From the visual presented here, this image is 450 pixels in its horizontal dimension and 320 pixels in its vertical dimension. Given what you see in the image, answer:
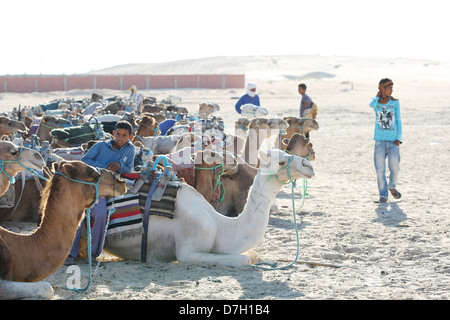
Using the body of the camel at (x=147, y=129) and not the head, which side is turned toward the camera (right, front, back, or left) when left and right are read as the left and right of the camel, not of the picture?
right

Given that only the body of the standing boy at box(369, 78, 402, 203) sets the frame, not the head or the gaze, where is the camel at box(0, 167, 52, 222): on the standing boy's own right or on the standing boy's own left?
on the standing boy's own right

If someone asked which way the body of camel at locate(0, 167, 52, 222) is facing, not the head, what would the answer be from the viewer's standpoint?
to the viewer's right

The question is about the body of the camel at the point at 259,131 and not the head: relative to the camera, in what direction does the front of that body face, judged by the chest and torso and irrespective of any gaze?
to the viewer's right

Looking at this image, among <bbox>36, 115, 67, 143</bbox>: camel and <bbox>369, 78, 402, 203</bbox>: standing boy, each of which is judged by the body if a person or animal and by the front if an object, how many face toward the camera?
1

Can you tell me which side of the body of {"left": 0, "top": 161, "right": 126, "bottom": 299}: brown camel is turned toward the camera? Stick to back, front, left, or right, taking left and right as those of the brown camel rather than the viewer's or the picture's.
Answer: right

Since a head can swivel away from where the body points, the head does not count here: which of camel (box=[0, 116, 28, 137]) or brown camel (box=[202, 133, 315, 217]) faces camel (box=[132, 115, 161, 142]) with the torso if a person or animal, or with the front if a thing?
camel (box=[0, 116, 28, 137])

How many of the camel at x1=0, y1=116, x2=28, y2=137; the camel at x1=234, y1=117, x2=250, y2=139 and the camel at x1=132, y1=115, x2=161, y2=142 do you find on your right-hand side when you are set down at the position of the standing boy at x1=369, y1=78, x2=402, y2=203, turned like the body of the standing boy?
3

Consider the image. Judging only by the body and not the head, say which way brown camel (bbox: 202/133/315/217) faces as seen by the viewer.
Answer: to the viewer's right

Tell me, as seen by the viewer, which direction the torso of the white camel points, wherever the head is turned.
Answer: to the viewer's right

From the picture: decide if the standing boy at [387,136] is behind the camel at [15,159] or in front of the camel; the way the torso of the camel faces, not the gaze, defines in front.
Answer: in front

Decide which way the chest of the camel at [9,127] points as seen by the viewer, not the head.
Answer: to the viewer's right

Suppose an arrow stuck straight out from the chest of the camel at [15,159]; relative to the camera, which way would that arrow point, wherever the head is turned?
to the viewer's right

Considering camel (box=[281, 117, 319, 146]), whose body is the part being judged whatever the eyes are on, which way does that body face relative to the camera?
to the viewer's right

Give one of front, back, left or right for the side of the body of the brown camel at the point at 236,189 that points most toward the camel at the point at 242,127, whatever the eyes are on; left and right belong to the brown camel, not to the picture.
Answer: left

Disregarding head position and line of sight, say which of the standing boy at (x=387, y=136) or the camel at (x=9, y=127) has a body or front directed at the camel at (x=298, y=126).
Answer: the camel at (x=9, y=127)

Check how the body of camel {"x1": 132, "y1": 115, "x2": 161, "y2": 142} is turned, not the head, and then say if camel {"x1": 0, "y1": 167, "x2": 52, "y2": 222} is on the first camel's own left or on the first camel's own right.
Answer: on the first camel's own right

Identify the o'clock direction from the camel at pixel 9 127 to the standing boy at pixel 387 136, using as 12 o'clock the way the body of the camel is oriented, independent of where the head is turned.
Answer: The standing boy is roughly at 1 o'clock from the camel.
